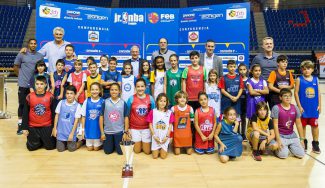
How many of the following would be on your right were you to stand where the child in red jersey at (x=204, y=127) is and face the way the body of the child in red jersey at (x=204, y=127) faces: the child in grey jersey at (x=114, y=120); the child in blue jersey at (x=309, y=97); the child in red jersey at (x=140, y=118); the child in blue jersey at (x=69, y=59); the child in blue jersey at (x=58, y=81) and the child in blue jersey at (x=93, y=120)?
5

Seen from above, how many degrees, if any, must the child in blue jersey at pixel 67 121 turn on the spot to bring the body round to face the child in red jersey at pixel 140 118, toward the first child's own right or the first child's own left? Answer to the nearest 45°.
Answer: approximately 90° to the first child's own left

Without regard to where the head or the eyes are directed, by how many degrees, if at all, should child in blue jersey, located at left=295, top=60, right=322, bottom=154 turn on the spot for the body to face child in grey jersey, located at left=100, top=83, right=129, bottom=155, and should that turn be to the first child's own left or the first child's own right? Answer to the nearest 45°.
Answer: approximately 45° to the first child's own right

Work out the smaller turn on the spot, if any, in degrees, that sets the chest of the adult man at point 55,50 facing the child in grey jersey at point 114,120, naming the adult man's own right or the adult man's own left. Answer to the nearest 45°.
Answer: approximately 45° to the adult man's own left

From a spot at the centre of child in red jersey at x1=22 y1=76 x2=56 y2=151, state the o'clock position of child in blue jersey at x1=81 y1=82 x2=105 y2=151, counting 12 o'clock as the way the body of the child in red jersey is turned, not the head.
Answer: The child in blue jersey is roughly at 10 o'clock from the child in red jersey.

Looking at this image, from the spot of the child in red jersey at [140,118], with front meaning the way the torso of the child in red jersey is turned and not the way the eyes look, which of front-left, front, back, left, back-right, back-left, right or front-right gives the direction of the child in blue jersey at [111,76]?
back-right

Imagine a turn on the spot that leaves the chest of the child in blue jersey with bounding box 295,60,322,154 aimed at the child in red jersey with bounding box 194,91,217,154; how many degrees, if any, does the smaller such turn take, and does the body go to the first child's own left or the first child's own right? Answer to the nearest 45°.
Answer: approximately 45° to the first child's own right

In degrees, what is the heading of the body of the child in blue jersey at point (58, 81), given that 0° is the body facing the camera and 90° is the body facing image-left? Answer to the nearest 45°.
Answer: approximately 0°

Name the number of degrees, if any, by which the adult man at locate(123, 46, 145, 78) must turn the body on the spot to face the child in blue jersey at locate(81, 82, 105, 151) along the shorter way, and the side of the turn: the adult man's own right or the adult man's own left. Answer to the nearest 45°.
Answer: approximately 45° to the adult man's own right

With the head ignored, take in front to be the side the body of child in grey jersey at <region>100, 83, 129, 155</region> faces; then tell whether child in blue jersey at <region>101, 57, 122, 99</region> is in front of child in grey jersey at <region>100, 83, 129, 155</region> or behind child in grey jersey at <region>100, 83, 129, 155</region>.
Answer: behind

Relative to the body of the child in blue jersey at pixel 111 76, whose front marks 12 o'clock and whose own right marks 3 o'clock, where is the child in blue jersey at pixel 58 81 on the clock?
the child in blue jersey at pixel 58 81 is roughly at 3 o'clock from the child in blue jersey at pixel 111 76.

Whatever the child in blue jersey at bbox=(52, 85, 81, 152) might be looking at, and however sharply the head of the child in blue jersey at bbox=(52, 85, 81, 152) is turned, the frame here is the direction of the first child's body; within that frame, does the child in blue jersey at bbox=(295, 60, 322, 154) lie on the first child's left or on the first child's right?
on the first child's left
